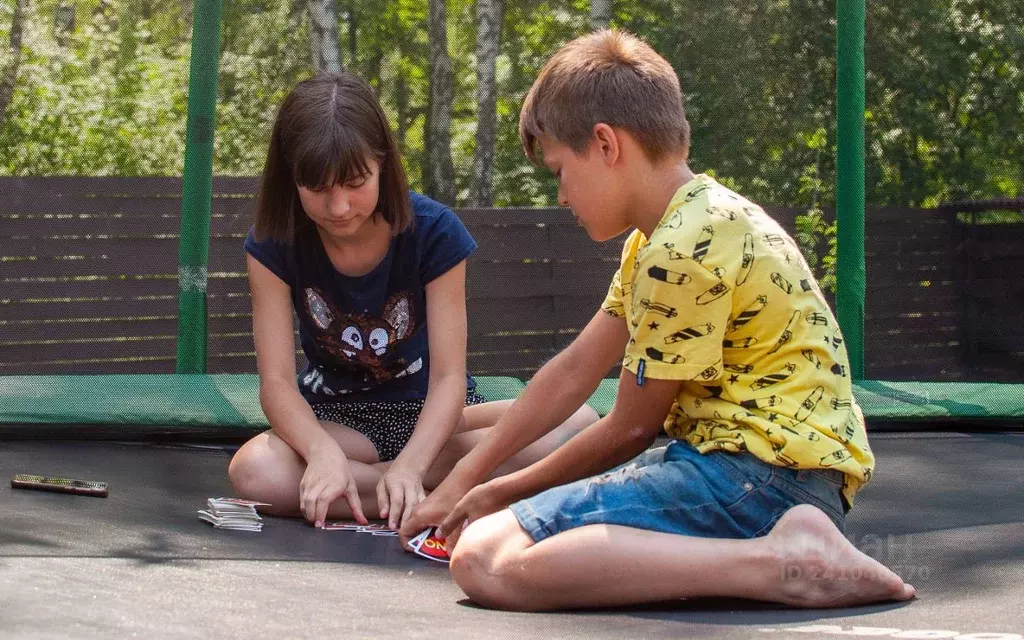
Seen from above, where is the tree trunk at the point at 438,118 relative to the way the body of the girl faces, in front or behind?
behind

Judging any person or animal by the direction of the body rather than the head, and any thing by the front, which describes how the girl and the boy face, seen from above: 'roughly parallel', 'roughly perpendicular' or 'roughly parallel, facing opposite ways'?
roughly perpendicular

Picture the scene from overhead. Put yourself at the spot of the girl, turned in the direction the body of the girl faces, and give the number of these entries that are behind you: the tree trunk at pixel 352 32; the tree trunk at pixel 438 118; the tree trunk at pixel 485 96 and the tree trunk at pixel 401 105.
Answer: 4

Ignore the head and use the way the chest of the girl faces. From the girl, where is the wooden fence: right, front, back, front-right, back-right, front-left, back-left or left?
back

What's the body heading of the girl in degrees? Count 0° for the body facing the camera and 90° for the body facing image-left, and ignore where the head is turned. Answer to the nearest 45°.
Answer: approximately 0°

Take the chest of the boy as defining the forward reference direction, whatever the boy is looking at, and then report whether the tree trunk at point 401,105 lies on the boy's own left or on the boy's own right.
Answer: on the boy's own right

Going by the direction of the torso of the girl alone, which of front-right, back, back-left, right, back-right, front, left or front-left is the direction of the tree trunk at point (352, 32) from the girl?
back

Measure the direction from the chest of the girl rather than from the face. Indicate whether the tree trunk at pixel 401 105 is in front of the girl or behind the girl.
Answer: behind

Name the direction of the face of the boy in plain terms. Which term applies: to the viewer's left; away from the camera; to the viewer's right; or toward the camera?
to the viewer's left

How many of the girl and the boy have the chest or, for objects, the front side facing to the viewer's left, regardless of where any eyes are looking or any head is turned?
1

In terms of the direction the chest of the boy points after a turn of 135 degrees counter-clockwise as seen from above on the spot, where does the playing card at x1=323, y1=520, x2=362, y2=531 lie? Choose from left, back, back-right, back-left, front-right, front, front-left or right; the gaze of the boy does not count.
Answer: back

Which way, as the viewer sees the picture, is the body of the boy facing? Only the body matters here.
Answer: to the viewer's left
